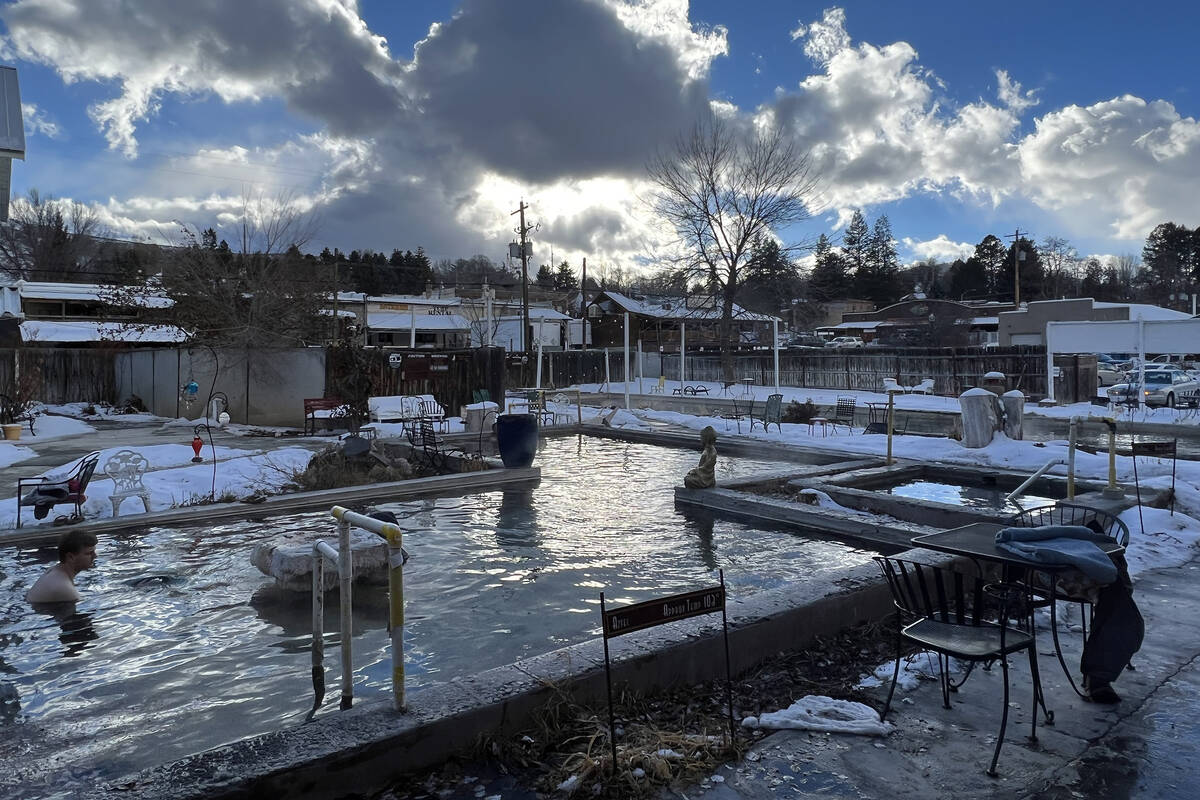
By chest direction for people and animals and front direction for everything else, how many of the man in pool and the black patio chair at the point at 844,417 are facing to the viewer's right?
1

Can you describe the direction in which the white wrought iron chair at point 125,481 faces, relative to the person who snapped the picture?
facing the viewer

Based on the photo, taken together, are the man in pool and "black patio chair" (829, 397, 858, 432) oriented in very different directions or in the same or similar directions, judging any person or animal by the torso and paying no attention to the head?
very different directions

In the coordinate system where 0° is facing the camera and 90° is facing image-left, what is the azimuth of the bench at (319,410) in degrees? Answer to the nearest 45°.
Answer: approximately 315°

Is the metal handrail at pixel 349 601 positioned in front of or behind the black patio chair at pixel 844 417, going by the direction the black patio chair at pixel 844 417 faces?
in front

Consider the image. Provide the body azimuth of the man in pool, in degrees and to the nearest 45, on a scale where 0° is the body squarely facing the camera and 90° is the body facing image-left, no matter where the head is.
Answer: approximately 270°

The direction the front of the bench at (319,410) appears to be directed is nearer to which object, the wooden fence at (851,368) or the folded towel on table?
the folded towel on table

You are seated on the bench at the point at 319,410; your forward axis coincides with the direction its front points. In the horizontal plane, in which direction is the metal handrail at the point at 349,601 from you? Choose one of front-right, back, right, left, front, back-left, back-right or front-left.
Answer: front-right

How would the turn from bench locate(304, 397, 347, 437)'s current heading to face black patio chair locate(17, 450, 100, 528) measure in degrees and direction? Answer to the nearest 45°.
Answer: approximately 45° to its right

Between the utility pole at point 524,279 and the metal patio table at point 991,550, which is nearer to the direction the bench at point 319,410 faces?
the metal patio table

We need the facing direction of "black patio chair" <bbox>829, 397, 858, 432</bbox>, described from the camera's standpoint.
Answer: facing the viewer and to the left of the viewer

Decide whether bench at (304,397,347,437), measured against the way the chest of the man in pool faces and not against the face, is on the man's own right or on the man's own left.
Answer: on the man's own left

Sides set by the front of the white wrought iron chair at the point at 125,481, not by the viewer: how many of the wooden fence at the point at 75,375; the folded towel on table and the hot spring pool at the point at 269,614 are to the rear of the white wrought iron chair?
1
